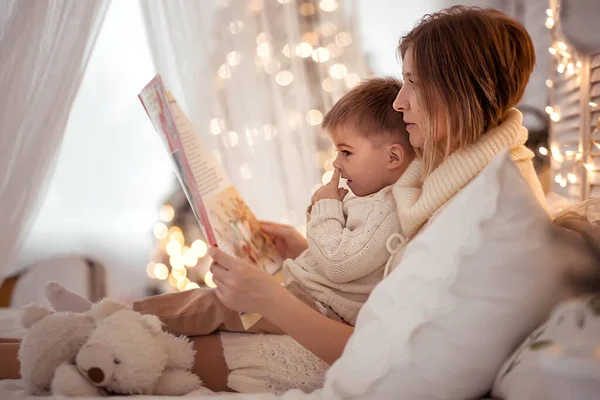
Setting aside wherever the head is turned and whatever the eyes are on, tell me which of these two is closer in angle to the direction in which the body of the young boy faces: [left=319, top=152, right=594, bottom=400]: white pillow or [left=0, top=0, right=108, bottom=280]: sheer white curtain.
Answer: the sheer white curtain

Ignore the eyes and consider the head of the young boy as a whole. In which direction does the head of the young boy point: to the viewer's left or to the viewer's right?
to the viewer's left

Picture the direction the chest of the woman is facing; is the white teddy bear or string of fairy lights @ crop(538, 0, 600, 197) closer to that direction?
the white teddy bear

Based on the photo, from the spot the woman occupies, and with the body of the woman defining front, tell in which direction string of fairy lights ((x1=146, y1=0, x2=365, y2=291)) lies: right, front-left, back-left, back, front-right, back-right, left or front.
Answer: right

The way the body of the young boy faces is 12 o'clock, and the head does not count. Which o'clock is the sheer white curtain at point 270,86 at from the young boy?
The sheer white curtain is roughly at 3 o'clock from the young boy.

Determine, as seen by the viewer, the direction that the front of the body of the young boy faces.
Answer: to the viewer's left

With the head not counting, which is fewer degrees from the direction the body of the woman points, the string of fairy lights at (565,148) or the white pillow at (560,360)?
the white pillow

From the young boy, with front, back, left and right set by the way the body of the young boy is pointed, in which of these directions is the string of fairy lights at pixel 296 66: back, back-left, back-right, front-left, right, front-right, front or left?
right

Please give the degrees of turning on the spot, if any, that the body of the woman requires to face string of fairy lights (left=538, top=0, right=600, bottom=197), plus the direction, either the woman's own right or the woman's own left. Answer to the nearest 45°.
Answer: approximately 135° to the woman's own right

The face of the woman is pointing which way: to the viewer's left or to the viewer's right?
to the viewer's left

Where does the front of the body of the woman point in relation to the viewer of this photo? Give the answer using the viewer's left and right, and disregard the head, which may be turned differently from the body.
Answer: facing to the left of the viewer
